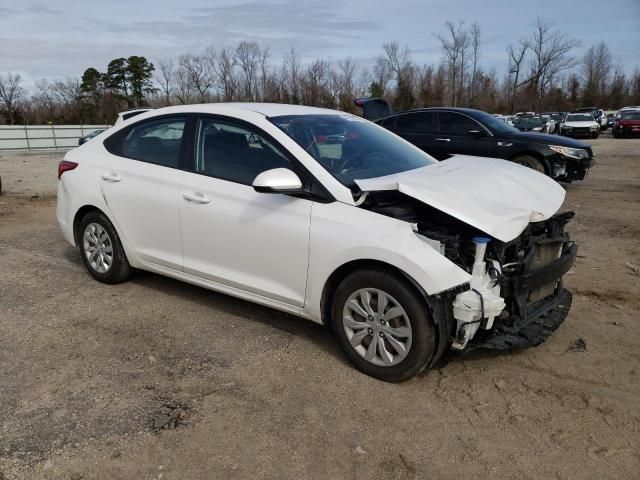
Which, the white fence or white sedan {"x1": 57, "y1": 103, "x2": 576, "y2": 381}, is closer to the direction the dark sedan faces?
the white sedan

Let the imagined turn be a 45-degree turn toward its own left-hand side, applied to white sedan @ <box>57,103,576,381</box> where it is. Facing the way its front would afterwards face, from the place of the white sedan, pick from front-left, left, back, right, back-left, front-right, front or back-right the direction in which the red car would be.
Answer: front-left

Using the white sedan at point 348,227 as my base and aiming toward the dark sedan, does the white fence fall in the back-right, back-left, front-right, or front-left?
front-left

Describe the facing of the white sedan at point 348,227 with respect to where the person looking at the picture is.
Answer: facing the viewer and to the right of the viewer

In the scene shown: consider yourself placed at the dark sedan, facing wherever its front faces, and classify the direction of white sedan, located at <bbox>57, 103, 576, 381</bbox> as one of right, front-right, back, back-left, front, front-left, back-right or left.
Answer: front-right

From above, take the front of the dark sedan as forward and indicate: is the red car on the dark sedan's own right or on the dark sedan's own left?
on the dark sedan's own left

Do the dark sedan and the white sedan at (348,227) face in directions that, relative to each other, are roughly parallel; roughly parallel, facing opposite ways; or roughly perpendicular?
roughly parallel

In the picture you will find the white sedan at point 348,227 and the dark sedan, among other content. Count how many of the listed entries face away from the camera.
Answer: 0

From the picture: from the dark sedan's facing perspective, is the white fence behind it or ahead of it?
behind

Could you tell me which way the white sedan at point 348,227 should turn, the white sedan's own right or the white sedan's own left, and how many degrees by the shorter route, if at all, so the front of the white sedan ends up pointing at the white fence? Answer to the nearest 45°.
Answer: approximately 180°
